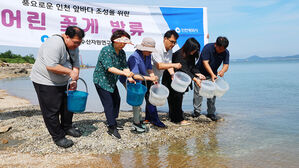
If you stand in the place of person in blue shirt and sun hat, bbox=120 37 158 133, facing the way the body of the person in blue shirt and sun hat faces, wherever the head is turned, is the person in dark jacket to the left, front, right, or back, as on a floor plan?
left

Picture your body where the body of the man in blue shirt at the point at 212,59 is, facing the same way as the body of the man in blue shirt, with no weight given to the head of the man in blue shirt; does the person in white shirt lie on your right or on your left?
on your right

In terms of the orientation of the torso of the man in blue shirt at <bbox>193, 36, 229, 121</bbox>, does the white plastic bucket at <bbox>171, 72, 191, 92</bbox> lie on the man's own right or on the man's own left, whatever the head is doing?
on the man's own right

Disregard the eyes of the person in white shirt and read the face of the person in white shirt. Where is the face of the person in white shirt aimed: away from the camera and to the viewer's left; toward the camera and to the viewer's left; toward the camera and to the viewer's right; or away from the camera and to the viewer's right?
toward the camera and to the viewer's right

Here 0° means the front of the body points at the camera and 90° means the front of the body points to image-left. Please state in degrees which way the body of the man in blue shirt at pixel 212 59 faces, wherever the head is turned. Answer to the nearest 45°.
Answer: approximately 315°

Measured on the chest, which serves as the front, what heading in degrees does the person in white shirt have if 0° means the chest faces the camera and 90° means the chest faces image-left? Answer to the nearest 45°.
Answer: approximately 315°
